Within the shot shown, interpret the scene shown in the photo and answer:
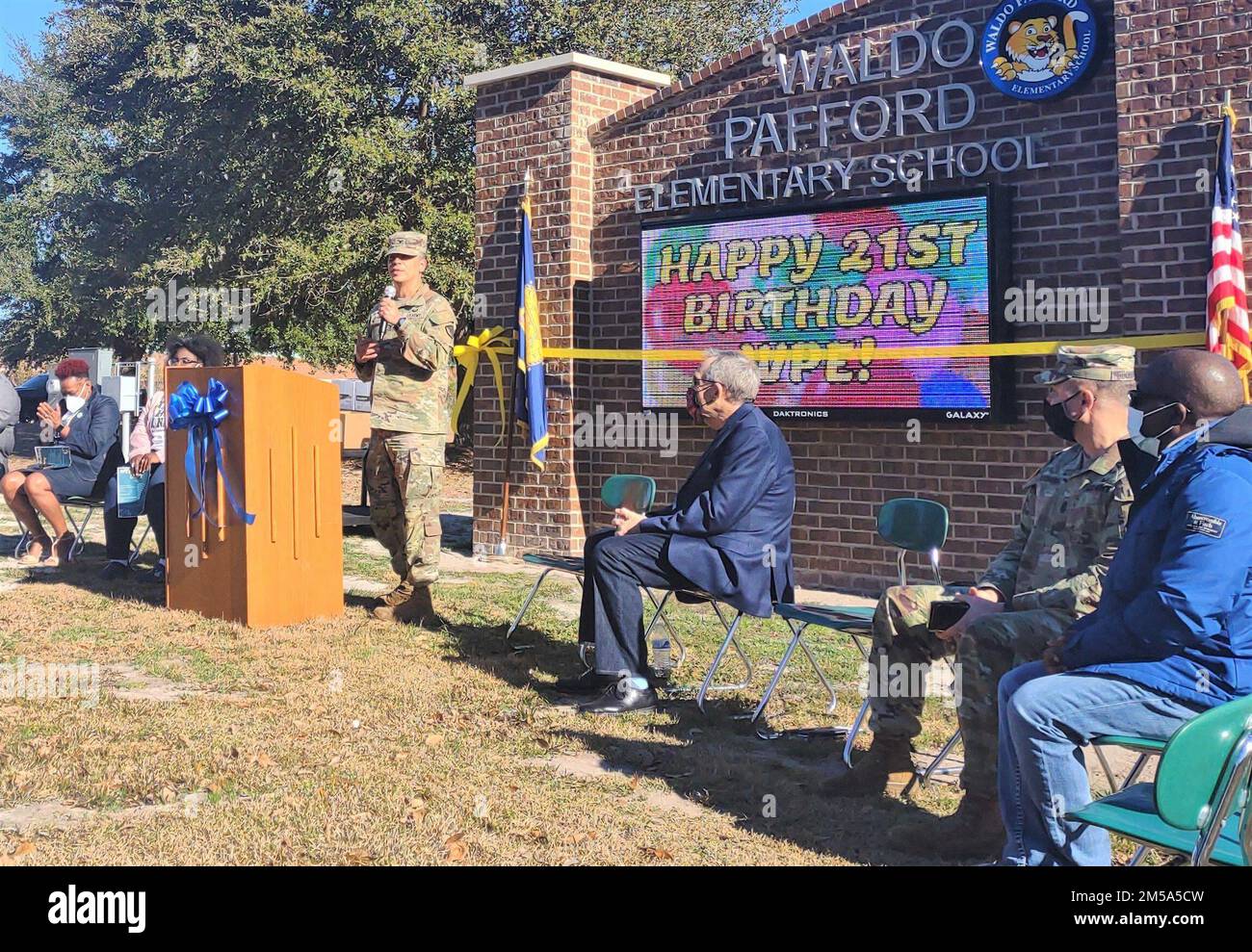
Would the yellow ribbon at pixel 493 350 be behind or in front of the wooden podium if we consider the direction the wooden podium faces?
behind

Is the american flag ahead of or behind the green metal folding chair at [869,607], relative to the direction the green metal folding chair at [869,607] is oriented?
behind

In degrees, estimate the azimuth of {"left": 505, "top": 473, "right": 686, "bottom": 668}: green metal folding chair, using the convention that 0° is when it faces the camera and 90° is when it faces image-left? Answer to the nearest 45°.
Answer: approximately 45°

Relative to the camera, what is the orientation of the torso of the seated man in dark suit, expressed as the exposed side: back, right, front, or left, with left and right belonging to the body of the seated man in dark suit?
left

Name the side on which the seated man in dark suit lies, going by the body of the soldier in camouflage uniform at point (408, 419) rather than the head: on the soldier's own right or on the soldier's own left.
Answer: on the soldier's own left

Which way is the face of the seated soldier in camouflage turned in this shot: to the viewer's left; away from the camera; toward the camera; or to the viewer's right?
to the viewer's left

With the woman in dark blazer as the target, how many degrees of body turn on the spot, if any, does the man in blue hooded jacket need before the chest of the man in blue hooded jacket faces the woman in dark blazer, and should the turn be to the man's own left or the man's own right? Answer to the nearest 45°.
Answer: approximately 45° to the man's own right

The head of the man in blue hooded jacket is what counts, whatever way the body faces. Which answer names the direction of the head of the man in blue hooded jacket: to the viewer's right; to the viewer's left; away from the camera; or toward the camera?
to the viewer's left

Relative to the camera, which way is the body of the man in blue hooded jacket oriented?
to the viewer's left

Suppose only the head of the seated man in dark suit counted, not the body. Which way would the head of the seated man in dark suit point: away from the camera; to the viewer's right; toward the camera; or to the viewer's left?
to the viewer's left

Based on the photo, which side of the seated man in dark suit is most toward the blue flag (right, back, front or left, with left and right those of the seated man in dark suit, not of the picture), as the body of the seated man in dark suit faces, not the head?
right

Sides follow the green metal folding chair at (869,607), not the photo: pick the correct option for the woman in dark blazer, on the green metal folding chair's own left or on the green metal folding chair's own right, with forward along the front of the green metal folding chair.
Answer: on the green metal folding chair's own right

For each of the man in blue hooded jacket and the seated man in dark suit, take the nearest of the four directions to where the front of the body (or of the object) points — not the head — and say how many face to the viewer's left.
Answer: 2

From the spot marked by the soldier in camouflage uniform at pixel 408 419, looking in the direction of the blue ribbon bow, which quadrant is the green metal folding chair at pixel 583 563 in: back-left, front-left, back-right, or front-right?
back-left
